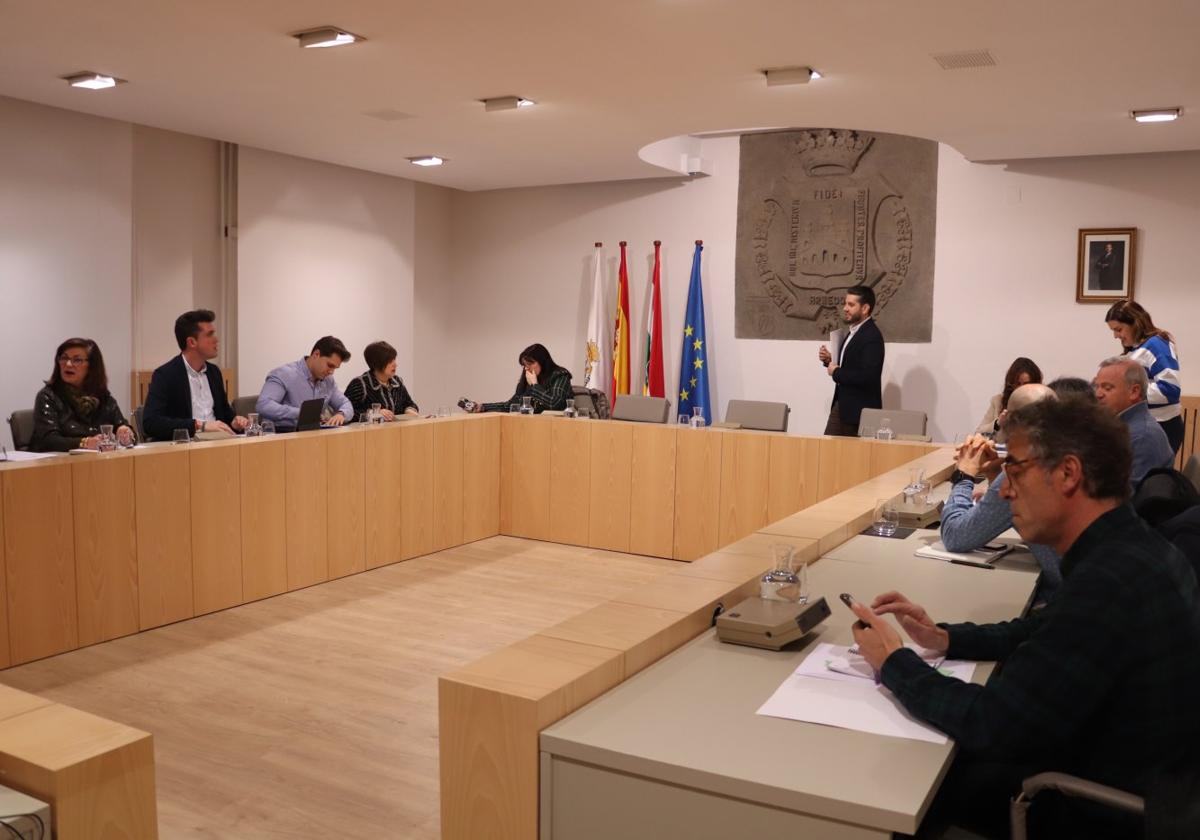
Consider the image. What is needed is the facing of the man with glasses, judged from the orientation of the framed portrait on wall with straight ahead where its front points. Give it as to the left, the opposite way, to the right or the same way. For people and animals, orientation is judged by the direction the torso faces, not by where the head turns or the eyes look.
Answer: to the right

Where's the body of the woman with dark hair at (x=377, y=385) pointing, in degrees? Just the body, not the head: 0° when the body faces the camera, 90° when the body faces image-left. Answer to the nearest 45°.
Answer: approximately 315°

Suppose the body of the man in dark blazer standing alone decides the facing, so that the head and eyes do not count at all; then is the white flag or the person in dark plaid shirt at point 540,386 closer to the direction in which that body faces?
the person in dark plaid shirt

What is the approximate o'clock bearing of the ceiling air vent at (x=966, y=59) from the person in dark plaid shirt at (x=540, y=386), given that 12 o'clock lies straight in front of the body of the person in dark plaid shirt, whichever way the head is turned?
The ceiling air vent is roughly at 9 o'clock from the person in dark plaid shirt.

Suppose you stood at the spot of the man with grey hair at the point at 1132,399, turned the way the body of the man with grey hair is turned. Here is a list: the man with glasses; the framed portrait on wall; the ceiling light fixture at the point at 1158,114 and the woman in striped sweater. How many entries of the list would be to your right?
3

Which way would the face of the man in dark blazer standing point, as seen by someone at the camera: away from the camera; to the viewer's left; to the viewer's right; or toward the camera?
to the viewer's left

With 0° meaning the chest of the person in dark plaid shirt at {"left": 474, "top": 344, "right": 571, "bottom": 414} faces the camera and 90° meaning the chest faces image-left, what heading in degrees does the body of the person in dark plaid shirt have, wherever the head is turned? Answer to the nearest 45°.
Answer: approximately 45°

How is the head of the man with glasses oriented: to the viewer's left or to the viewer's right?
to the viewer's left

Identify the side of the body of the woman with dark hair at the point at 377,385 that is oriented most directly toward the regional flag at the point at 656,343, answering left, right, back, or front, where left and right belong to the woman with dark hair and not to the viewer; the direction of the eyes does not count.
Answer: left

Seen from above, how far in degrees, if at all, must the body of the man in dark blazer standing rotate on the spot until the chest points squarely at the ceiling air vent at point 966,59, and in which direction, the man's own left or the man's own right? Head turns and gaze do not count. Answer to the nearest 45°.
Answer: approximately 90° to the man's own left

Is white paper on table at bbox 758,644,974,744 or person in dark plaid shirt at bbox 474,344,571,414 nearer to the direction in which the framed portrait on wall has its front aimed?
the white paper on table
